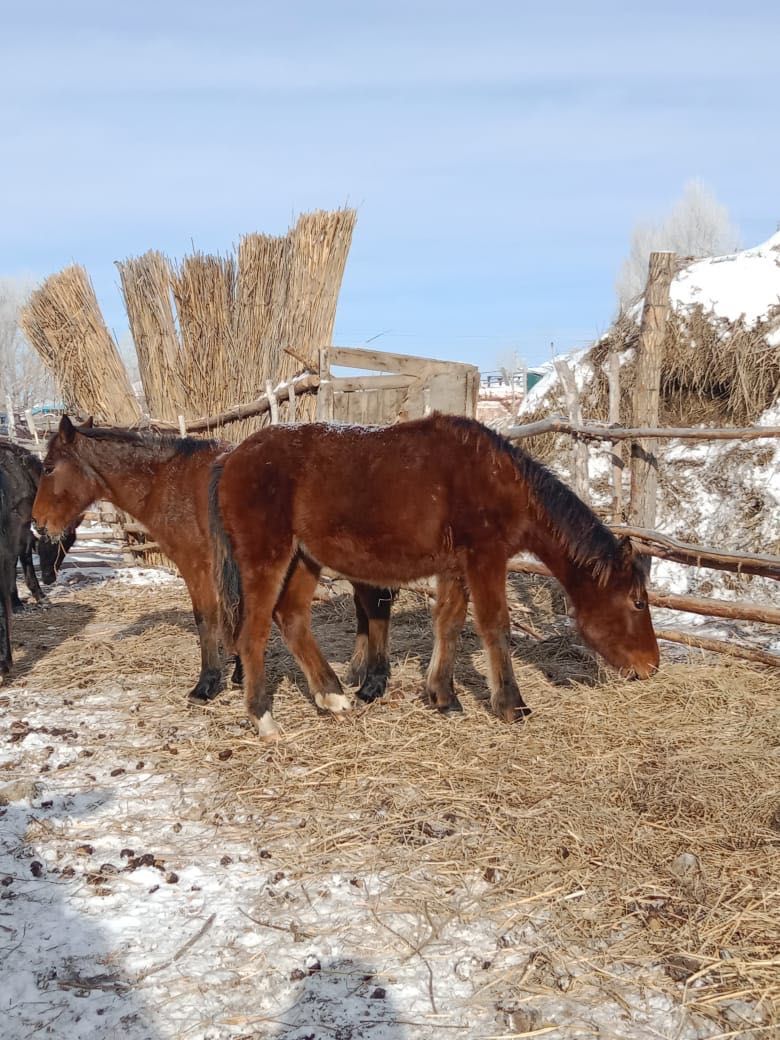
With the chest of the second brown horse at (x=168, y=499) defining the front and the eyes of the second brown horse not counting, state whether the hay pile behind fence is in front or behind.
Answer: behind

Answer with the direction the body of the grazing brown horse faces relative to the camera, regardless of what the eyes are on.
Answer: to the viewer's right

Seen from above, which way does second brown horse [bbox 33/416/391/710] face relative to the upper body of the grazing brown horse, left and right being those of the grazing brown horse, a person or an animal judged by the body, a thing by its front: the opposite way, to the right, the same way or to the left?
the opposite way

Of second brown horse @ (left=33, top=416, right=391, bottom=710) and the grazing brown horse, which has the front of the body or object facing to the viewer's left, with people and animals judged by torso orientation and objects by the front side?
the second brown horse

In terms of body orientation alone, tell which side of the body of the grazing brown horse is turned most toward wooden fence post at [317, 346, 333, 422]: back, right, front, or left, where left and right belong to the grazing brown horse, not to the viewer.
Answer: left

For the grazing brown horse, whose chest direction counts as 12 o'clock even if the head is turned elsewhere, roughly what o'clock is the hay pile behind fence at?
The hay pile behind fence is roughly at 10 o'clock from the grazing brown horse.

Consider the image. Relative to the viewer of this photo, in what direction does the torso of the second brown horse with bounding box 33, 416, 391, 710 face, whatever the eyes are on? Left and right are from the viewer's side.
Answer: facing to the left of the viewer

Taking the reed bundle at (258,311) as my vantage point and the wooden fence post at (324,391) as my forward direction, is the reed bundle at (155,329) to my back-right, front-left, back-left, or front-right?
back-right

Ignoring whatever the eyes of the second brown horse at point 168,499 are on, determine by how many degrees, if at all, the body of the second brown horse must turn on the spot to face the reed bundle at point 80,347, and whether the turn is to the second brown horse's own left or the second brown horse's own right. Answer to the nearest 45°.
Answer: approximately 90° to the second brown horse's own right

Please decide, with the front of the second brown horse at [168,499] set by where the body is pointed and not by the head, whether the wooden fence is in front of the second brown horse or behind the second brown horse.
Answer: behind

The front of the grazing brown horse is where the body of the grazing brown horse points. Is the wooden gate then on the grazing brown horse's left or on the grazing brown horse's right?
on the grazing brown horse's left

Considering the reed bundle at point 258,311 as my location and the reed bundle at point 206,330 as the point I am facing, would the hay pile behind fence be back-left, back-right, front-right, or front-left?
back-right
